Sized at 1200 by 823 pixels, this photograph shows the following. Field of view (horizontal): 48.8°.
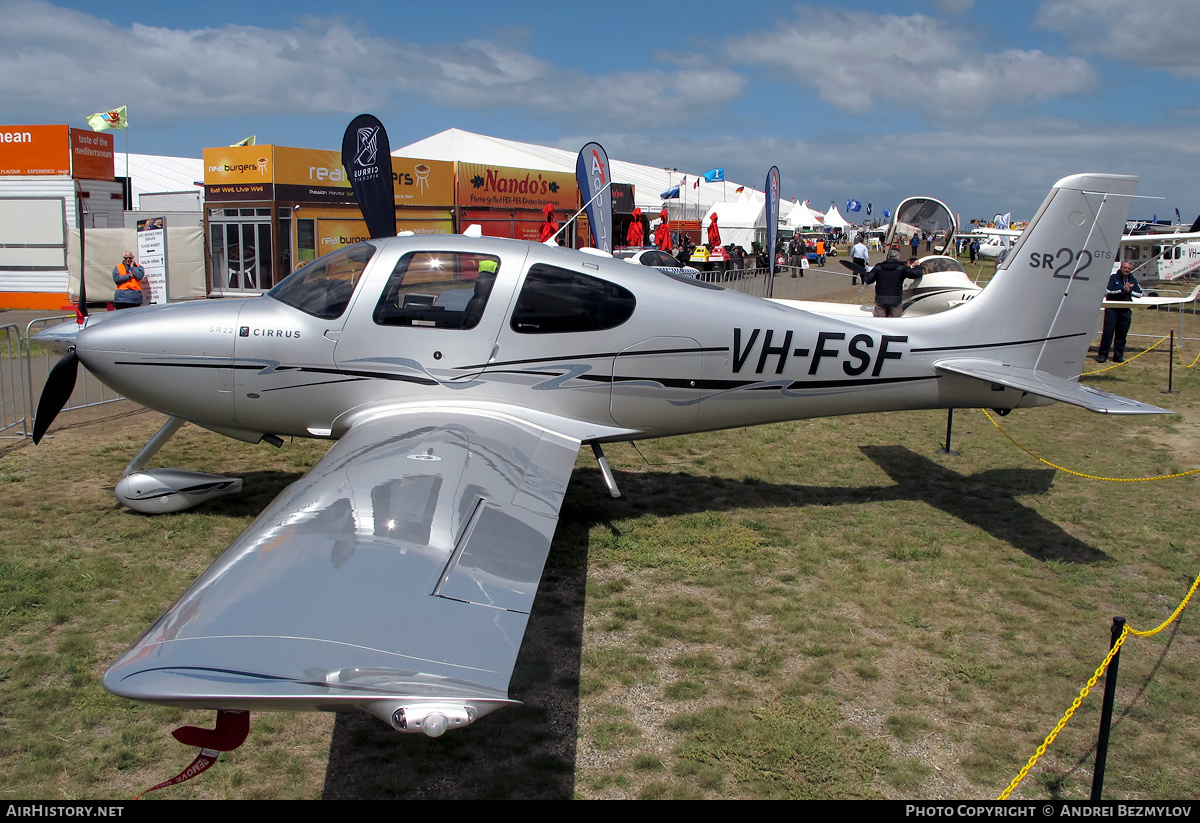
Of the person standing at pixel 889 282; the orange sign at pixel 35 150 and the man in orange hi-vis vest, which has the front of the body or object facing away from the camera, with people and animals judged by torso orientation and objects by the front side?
the person standing

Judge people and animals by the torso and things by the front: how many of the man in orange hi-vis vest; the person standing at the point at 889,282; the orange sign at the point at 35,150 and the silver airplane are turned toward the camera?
2

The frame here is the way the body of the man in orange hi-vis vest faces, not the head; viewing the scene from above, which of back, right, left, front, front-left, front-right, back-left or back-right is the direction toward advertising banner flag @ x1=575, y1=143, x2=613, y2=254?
left

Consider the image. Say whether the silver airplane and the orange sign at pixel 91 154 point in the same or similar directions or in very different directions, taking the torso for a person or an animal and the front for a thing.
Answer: very different directions

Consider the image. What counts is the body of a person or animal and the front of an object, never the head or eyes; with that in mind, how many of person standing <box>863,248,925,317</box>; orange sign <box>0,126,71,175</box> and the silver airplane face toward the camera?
1

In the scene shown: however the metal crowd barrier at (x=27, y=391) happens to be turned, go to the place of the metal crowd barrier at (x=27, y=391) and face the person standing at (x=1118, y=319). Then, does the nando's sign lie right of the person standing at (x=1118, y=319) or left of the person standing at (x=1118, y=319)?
left

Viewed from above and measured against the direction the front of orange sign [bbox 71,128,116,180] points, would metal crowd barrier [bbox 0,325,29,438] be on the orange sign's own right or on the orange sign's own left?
on the orange sign's own right

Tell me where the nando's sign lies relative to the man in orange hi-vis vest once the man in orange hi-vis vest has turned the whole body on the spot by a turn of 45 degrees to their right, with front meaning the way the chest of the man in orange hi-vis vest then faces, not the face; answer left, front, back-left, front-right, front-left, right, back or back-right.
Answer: back

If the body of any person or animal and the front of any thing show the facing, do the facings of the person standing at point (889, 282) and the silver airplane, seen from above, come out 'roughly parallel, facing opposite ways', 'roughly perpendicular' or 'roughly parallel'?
roughly perpendicular

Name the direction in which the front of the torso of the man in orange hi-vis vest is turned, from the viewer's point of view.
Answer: toward the camera

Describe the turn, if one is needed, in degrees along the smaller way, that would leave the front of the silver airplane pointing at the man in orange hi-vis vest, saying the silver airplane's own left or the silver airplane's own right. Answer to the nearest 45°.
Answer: approximately 45° to the silver airplane's own right

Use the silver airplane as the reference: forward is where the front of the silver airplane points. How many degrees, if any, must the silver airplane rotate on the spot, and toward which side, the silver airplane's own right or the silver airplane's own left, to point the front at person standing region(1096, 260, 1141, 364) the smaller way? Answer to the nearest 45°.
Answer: approximately 135° to the silver airplane's own right

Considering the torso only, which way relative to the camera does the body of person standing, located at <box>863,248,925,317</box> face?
away from the camera

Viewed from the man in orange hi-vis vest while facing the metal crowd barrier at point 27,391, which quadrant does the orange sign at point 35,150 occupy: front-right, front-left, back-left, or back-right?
back-right

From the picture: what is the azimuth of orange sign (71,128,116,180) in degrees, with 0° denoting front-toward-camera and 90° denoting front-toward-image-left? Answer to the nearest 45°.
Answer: approximately 315°
